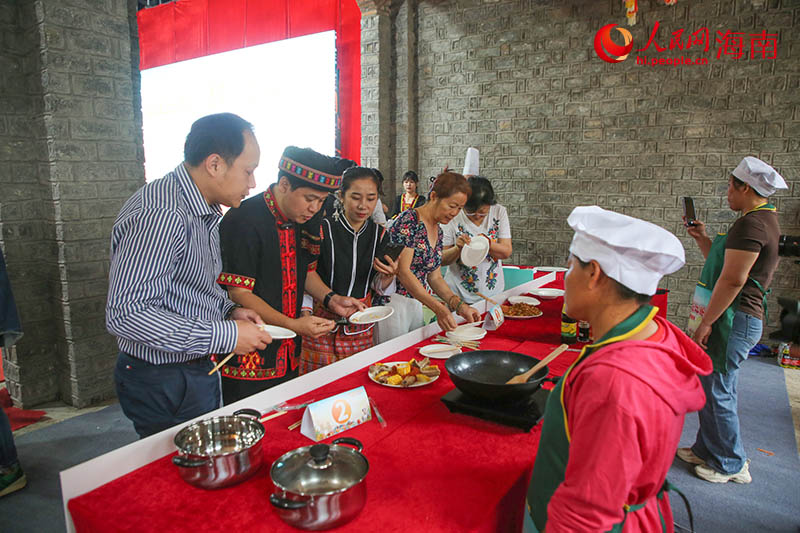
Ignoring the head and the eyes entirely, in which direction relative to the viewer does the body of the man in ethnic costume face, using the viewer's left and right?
facing the viewer and to the right of the viewer

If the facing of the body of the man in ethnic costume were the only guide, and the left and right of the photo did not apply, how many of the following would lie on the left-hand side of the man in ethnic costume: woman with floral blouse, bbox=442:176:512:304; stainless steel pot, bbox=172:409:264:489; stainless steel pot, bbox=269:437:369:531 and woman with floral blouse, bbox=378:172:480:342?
2

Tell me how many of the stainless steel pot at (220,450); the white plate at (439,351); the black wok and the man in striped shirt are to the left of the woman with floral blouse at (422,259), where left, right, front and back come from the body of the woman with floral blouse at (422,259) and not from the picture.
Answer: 0

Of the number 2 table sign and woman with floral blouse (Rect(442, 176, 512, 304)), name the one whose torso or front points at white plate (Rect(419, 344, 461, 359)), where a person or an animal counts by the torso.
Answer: the woman with floral blouse

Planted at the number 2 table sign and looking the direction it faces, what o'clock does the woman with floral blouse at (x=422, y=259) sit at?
The woman with floral blouse is roughly at 8 o'clock from the number 2 table sign.

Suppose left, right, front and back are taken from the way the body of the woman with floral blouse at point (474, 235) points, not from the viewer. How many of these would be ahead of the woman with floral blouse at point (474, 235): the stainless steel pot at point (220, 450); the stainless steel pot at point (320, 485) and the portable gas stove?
3

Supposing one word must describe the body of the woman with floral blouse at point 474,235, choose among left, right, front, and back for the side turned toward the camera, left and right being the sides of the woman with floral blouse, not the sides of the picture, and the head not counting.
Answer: front

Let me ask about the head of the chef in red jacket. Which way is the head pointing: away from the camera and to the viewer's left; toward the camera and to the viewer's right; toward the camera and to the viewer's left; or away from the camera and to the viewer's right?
away from the camera and to the viewer's left

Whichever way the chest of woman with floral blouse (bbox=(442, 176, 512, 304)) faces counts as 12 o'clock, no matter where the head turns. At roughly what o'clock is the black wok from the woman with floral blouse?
The black wok is roughly at 12 o'clock from the woman with floral blouse.

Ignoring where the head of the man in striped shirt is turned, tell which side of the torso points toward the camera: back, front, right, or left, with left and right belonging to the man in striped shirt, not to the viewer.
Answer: right

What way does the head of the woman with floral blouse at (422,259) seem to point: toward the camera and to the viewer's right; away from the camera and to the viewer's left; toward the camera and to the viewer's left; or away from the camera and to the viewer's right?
toward the camera and to the viewer's right

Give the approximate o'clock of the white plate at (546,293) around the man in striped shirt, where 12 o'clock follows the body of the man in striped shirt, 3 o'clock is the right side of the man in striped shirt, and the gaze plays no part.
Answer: The white plate is roughly at 11 o'clock from the man in striped shirt.

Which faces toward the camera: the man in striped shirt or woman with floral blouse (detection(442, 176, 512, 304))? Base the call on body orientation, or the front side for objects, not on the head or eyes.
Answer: the woman with floral blouse

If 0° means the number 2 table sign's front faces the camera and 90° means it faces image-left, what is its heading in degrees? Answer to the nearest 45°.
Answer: approximately 315°

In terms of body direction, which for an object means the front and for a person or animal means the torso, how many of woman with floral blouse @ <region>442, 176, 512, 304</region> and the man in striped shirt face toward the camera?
1

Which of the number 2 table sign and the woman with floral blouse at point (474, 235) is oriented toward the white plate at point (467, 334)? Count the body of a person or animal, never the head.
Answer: the woman with floral blouse
